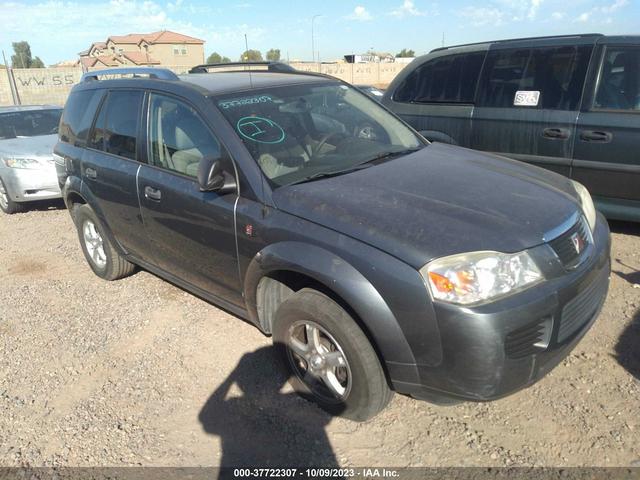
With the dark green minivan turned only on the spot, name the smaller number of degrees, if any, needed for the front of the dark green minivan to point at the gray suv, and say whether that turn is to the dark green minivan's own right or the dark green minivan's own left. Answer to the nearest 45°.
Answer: approximately 90° to the dark green minivan's own right

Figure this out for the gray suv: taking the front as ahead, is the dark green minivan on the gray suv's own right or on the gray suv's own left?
on the gray suv's own left

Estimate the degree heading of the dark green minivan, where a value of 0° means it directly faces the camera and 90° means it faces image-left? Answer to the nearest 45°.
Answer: approximately 270°

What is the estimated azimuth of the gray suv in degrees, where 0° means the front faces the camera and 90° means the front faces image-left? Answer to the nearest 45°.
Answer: approximately 315°

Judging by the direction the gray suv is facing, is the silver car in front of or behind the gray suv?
behind

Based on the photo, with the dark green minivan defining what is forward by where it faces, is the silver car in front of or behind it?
behind
